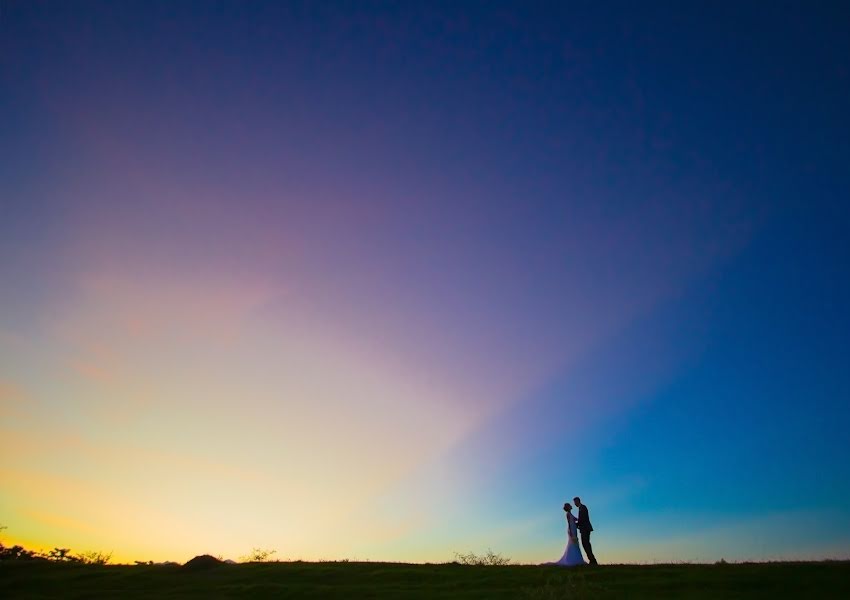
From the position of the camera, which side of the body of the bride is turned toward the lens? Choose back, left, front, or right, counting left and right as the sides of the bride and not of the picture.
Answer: right

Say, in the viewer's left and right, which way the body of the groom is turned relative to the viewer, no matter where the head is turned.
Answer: facing to the left of the viewer

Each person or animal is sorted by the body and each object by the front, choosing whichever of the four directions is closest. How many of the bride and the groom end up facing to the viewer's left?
1

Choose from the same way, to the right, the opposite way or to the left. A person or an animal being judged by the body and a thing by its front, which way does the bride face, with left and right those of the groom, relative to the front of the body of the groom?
the opposite way
